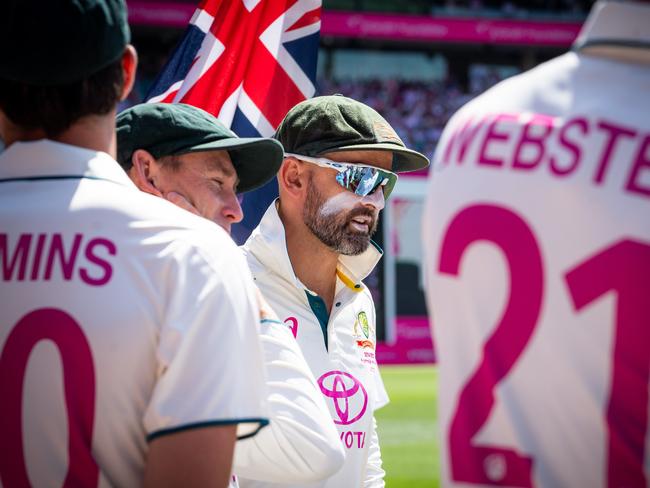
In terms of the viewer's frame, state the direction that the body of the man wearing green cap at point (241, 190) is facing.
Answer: to the viewer's right

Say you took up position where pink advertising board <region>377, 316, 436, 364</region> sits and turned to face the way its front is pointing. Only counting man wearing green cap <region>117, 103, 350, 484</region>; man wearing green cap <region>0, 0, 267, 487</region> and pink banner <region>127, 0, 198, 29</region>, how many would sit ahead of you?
2

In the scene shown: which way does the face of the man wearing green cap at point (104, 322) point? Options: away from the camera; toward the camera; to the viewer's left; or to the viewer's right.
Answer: away from the camera

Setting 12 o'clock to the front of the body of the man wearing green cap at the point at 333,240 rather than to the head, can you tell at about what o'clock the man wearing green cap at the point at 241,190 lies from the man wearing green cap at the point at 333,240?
the man wearing green cap at the point at 241,190 is roughly at 2 o'clock from the man wearing green cap at the point at 333,240.

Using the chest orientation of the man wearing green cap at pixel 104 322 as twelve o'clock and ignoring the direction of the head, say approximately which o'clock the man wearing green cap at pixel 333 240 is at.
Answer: the man wearing green cap at pixel 333 240 is roughly at 1 o'clock from the man wearing green cap at pixel 104 322.

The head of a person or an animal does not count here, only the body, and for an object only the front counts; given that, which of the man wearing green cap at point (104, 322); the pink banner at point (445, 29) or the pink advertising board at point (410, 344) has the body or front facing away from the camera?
the man wearing green cap

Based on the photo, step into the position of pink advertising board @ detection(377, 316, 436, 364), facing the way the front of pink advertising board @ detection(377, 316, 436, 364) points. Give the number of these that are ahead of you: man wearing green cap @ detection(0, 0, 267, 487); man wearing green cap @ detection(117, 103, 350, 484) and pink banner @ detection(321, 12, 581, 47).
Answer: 2

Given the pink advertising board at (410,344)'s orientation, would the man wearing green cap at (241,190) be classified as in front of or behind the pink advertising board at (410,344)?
in front

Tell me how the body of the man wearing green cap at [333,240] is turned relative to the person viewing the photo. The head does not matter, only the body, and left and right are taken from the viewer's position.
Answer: facing the viewer and to the right of the viewer

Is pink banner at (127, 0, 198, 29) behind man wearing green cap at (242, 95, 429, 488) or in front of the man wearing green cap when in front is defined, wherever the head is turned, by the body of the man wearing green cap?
behind

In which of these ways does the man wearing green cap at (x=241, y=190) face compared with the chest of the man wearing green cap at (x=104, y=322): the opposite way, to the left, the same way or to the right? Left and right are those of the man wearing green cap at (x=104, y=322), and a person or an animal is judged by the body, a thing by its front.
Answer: to the right

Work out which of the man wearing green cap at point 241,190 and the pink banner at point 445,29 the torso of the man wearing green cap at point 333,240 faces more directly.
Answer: the man wearing green cap

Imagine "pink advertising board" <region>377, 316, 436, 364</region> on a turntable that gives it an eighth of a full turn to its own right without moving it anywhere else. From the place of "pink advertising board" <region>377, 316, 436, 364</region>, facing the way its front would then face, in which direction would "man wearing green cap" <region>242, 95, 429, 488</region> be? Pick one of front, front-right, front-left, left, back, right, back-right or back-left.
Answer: front-left

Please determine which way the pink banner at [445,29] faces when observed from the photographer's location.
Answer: facing the viewer

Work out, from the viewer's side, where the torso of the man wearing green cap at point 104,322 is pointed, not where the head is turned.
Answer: away from the camera

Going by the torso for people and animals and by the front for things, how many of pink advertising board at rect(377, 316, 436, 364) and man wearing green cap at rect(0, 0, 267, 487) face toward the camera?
1

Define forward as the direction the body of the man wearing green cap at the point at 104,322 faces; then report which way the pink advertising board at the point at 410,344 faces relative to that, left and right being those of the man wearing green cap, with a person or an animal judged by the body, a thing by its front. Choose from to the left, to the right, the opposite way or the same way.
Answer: the opposite way

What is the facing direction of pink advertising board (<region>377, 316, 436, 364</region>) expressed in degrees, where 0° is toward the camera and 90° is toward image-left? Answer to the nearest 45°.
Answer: approximately 0°

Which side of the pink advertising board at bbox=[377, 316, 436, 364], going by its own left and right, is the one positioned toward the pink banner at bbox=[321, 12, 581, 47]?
back

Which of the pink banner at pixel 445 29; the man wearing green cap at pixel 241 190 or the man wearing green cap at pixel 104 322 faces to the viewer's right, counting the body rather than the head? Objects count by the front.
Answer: the man wearing green cap at pixel 241 190

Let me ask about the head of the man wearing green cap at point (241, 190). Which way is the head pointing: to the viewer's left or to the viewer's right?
to the viewer's right

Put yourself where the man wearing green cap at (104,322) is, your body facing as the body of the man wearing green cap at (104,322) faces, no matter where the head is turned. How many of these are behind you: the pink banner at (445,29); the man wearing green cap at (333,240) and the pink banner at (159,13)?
0
